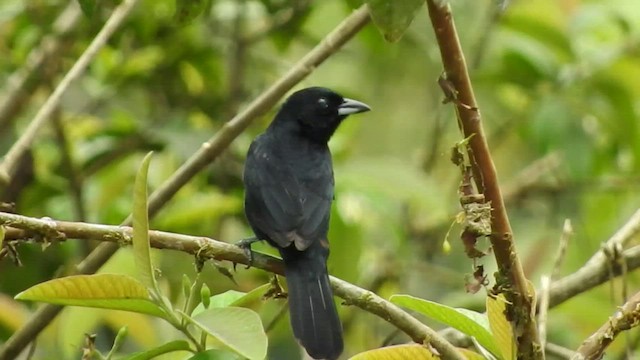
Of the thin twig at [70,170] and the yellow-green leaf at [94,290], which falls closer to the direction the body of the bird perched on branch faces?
the thin twig

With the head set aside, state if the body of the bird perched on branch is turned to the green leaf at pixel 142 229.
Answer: no

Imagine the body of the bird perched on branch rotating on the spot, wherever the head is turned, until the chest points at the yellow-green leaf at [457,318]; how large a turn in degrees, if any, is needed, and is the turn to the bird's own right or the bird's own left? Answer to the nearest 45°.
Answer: approximately 90° to the bird's own right

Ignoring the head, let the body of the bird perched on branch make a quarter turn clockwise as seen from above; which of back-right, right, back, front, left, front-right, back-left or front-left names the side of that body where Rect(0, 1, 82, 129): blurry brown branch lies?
back

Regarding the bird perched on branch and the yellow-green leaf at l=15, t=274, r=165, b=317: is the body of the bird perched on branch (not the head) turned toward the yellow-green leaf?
no

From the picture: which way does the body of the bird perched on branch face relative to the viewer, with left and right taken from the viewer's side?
facing away from the viewer

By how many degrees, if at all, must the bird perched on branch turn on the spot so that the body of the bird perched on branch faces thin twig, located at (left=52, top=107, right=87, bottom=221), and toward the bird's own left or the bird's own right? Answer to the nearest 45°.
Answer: approximately 90° to the bird's own left

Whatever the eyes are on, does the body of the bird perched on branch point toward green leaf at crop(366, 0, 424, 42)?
no
